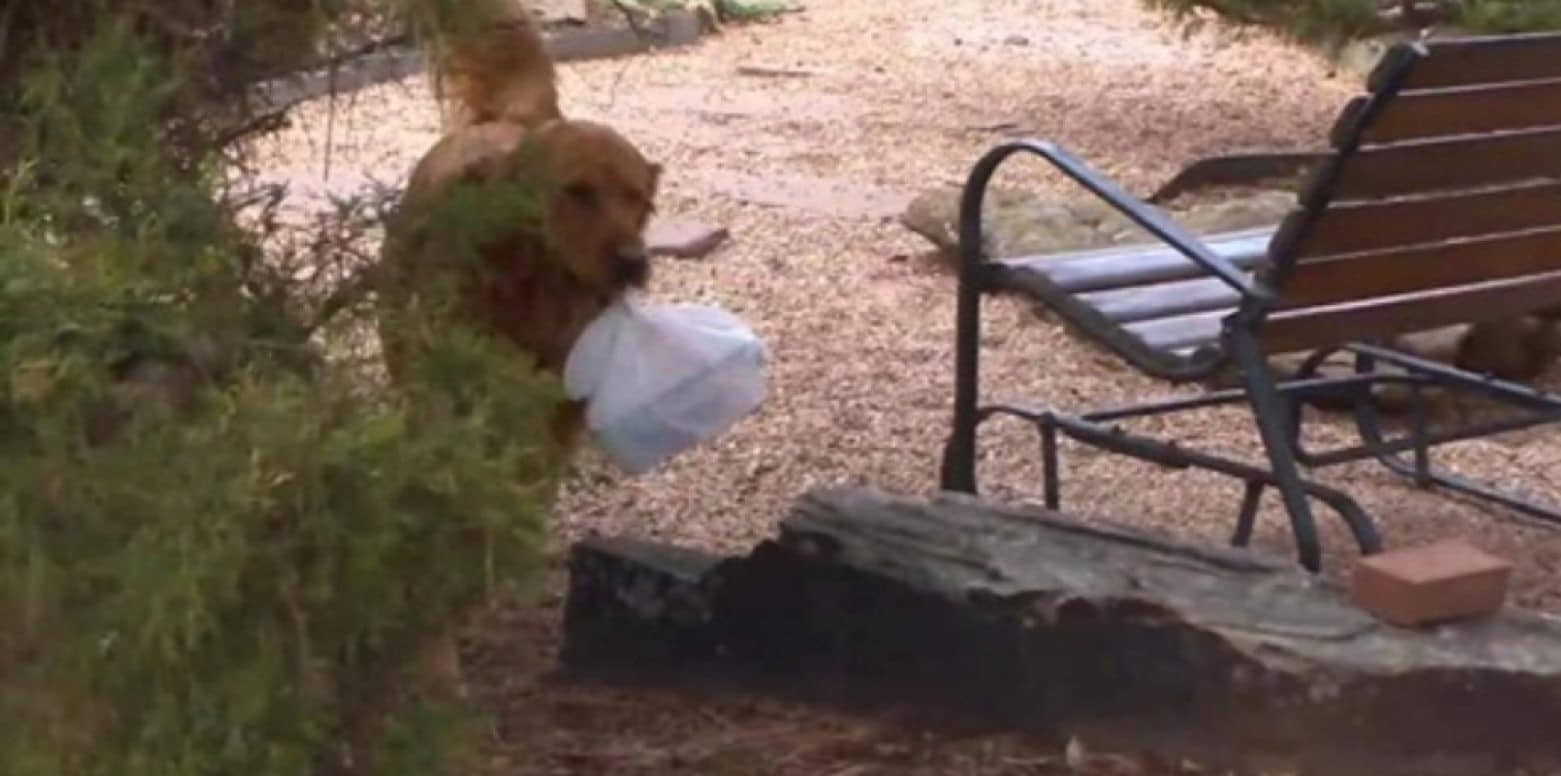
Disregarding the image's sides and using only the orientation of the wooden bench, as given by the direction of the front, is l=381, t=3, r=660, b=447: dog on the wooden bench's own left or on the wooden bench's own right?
on the wooden bench's own left

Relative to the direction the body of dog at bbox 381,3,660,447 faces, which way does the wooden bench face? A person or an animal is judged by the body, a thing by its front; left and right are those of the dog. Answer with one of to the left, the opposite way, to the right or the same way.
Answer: the opposite way

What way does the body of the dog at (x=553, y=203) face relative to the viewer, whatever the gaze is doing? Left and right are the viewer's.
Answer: facing the viewer and to the right of the viewer

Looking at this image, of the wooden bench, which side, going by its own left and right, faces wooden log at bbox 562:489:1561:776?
left

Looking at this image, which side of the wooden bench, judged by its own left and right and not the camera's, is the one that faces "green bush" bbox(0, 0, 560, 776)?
left

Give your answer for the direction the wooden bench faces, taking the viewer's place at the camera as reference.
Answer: facing away from the viewer and to the left of the viewer

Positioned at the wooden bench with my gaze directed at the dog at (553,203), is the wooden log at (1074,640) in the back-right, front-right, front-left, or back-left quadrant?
front-left

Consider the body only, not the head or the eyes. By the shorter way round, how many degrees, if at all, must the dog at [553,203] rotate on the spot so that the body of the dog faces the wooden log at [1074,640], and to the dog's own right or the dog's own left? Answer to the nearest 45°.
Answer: approximately 45° to the dog's own left

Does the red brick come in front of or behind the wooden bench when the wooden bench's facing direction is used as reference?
behind

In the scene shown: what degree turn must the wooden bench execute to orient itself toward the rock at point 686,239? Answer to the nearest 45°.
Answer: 0° — it already faces it

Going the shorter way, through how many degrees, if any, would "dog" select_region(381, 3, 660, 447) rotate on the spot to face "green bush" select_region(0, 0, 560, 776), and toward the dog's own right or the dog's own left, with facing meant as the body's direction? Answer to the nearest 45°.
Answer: approximately 45° to the dog's own right

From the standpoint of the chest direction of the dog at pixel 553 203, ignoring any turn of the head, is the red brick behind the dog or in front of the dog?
in front

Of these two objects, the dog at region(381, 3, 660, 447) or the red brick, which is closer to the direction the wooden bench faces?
the dog

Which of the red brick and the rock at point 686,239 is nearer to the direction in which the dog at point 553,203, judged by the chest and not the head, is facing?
the red brick
